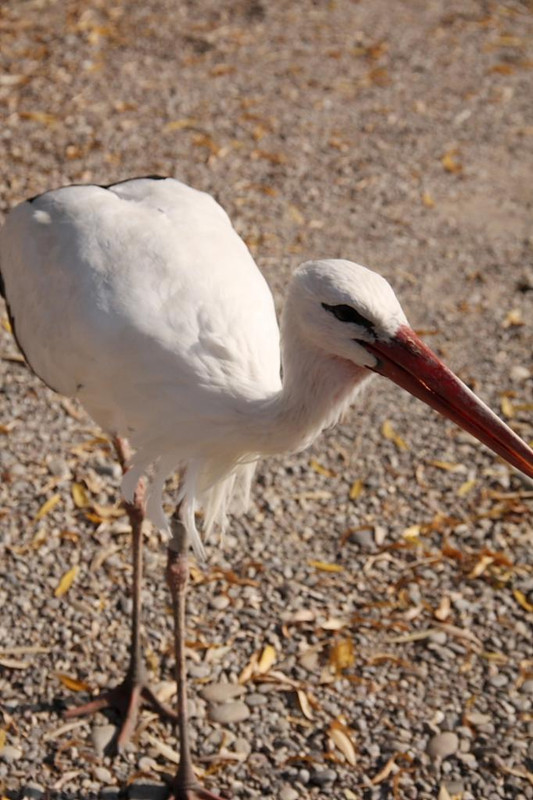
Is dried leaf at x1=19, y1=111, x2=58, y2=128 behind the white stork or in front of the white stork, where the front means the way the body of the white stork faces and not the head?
behind

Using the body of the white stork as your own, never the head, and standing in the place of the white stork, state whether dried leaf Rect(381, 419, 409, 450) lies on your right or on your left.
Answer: on your left

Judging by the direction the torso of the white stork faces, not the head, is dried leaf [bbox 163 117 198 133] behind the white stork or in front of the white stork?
behind

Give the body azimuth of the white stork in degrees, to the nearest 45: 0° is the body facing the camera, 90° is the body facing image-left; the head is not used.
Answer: approximately 315°

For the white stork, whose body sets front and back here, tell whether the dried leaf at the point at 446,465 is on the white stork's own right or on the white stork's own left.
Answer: on the white stork's own left
